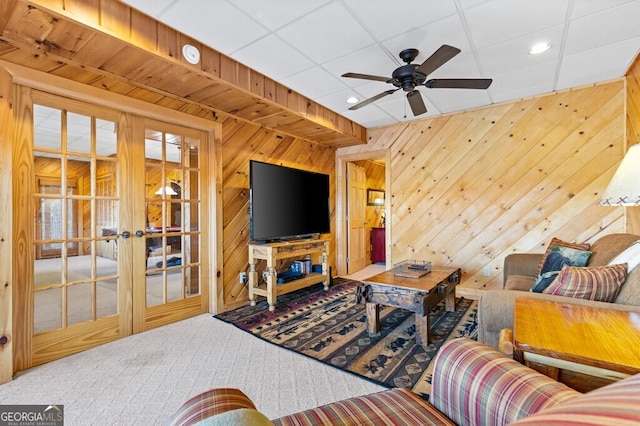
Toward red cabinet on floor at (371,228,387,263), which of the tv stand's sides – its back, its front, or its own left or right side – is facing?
left

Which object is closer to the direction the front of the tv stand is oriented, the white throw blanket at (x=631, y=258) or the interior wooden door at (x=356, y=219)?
the white throw blanket

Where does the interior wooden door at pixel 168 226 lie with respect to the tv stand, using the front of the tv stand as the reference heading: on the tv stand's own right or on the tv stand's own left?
on the tv stand's own right

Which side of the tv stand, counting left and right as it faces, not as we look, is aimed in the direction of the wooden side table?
front

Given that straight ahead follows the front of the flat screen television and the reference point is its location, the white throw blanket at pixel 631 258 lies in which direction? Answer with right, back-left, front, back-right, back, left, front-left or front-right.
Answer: front

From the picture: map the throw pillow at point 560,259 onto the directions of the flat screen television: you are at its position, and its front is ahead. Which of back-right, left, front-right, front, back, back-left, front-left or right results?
front

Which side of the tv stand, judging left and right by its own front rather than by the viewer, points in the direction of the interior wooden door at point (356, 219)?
left

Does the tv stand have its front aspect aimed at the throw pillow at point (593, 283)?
yes

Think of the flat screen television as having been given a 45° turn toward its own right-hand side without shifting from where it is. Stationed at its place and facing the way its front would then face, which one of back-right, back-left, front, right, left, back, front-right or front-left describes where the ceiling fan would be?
front-left

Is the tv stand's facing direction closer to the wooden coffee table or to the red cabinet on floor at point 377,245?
the wooden coffee table

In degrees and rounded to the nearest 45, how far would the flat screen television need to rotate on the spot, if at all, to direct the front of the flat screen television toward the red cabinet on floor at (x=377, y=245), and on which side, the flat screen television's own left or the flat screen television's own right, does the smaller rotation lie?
approximately 90° to the flat screen television's own left

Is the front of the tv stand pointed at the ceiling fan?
yes

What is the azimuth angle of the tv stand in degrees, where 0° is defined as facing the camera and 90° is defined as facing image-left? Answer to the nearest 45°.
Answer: approximately 315°

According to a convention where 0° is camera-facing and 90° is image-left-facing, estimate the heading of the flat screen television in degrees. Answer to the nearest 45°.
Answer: approximately 315°

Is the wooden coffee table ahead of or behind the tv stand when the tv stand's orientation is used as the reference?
ahead
